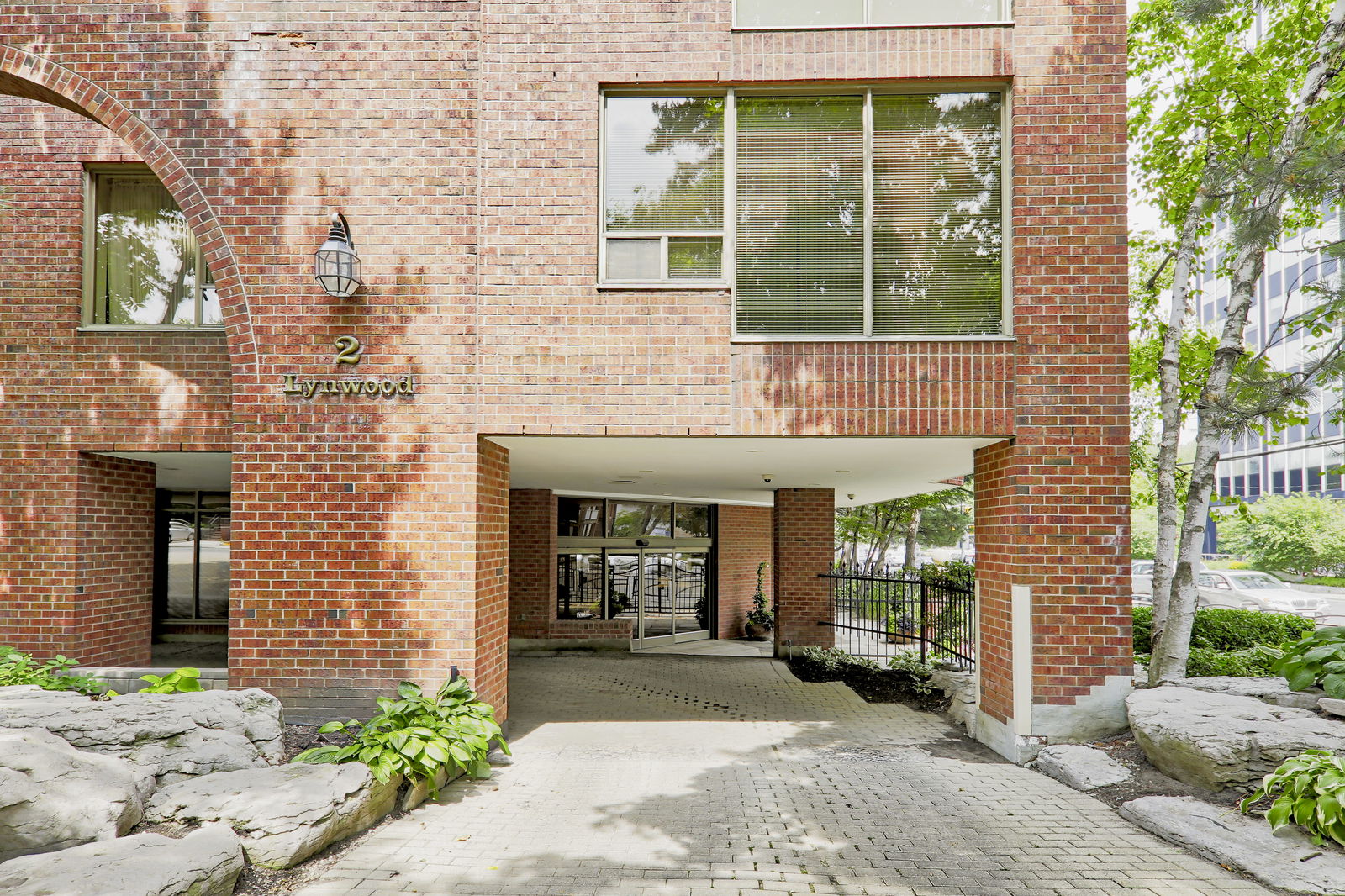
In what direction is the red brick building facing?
toward the camera

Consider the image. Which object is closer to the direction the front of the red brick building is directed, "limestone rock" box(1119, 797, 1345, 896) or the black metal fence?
the limestone rock

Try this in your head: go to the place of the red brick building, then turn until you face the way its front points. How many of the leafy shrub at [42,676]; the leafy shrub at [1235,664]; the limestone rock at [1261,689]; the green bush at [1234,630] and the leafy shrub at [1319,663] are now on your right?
1

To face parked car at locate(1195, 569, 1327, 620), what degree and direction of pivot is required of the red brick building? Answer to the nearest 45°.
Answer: approximately 135° to its left

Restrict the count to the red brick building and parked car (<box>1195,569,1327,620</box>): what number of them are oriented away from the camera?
0

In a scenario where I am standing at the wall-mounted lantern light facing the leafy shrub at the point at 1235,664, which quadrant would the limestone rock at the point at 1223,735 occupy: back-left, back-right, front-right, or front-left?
front-right

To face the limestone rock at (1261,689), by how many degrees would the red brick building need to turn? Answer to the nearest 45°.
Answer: approximately 90° to its left

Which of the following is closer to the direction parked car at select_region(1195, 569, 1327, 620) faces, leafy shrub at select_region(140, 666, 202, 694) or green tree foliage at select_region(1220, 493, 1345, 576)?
the leafy shrub
